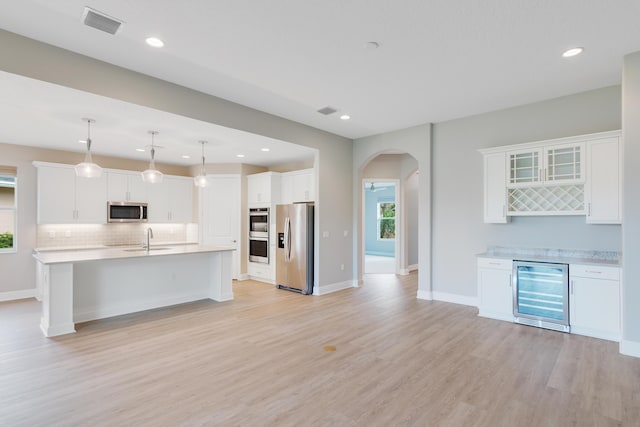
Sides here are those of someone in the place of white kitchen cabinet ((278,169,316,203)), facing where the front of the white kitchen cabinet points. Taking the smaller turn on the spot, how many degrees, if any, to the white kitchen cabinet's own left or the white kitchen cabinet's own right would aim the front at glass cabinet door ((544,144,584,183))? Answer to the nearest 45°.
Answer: approximately 90° to the white kitchen cabinet's own left

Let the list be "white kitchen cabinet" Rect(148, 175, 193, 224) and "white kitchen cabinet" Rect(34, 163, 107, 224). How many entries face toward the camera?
2

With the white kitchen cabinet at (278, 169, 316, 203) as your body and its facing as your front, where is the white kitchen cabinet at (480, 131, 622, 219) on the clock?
the white kitchen cabinet at (480, 131, 622, 219) is roughly at 9 o'clock from the white kitchen cabinet at (278, 169, 316, 203).

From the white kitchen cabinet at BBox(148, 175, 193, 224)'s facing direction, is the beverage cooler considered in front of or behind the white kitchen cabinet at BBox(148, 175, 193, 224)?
in front

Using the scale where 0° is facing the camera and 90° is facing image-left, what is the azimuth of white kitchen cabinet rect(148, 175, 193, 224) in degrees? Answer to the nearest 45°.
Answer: approximately 0°

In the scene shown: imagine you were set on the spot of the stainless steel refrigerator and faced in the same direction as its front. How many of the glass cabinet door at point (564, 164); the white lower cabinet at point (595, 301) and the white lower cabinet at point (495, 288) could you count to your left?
3

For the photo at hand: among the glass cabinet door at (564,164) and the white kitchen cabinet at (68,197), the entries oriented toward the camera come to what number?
2
